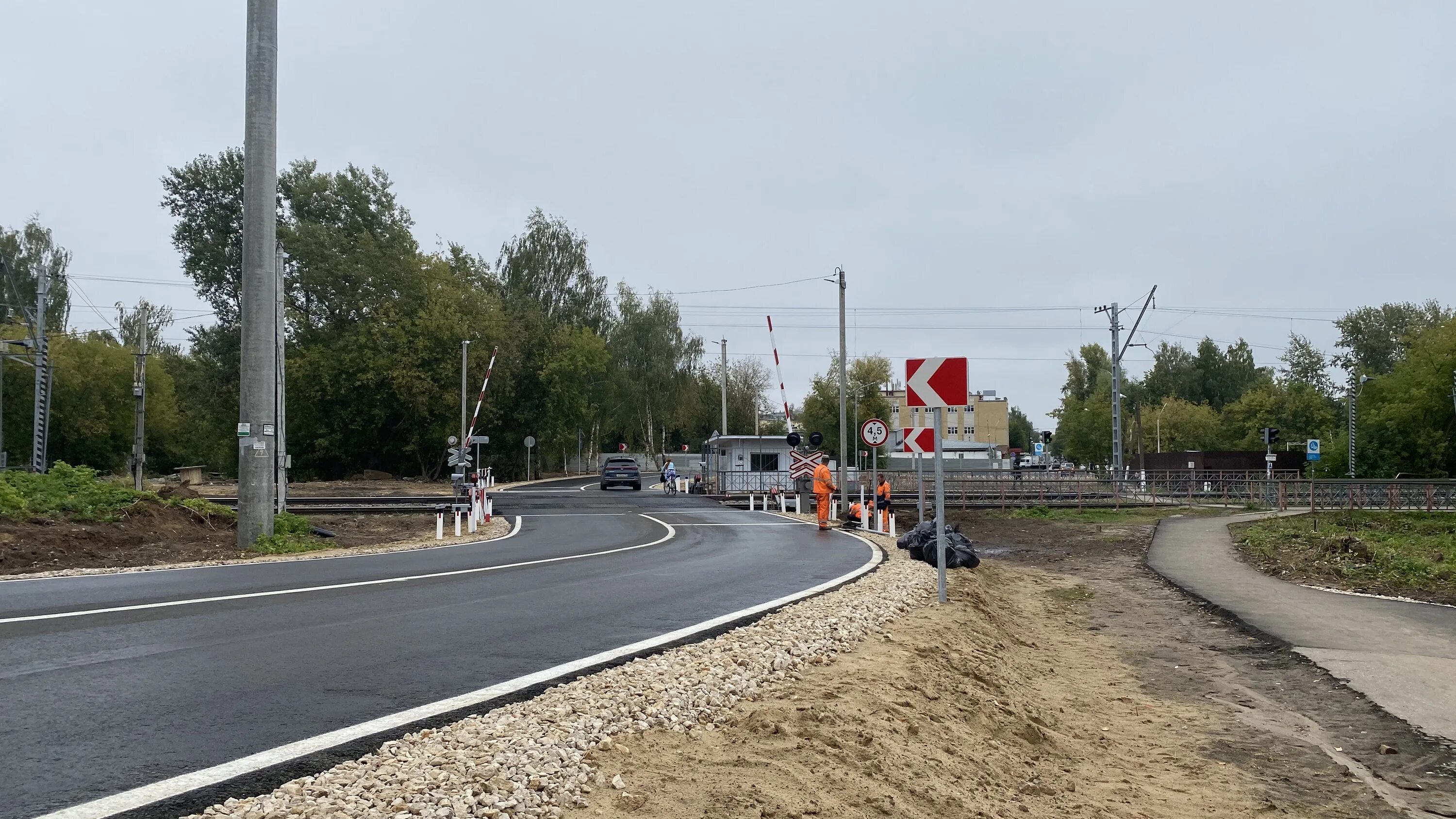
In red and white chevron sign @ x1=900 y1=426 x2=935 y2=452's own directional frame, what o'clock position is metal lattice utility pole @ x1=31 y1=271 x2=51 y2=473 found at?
The metal lattice utility pole is roughly at 4 o'clock from the red and white chevron sign.

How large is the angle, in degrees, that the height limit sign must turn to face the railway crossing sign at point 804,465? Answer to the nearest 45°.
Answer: approximately 135° to its right

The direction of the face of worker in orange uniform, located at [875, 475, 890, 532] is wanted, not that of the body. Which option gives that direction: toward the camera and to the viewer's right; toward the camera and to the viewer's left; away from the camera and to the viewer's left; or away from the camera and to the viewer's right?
toward the camera and to the viewer's left

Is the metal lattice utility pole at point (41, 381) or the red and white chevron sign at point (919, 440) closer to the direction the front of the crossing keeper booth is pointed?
the red and white chevron sign

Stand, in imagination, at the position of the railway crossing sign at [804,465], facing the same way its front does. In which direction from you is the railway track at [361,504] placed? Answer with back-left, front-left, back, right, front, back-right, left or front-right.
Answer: right

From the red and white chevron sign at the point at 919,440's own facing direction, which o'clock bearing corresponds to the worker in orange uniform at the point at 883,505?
The worker in orange uniform is roughly at 6 o'clock from the red and white chevron sign.

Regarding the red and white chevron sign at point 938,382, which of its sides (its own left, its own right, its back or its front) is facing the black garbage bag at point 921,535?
back

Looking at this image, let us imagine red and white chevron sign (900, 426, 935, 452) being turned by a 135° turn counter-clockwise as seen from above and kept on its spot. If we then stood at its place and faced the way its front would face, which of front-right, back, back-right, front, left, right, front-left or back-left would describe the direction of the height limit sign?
front-left
